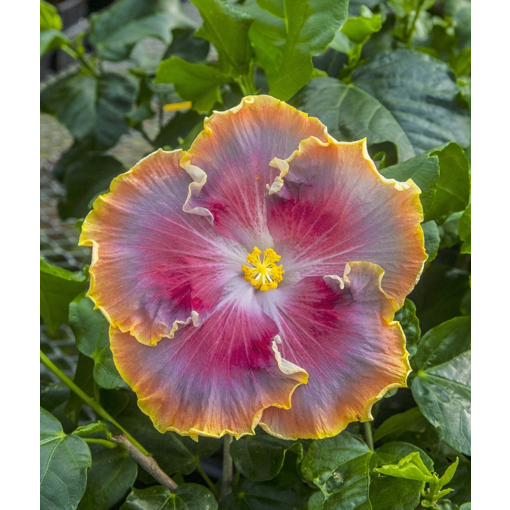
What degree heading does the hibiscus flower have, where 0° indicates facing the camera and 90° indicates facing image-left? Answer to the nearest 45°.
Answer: approximately 0°
